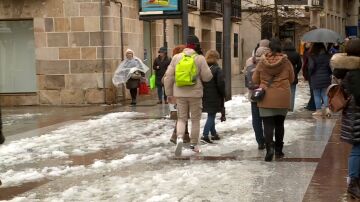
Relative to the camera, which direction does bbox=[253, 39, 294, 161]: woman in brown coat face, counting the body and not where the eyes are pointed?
away from the camera

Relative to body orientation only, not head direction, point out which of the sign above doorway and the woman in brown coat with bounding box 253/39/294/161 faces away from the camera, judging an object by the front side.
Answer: the woman in brown coat

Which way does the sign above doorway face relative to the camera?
toward the camera

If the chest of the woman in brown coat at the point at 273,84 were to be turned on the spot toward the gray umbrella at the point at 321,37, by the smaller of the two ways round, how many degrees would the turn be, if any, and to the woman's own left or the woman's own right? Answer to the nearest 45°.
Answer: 0° — they already face it

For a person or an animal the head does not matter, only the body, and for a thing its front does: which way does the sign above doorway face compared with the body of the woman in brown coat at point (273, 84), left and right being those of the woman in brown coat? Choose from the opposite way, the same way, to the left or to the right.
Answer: the opposite way

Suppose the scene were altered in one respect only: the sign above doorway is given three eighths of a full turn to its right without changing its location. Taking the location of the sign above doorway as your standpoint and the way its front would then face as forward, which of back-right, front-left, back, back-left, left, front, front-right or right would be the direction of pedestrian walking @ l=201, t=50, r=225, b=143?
back-left

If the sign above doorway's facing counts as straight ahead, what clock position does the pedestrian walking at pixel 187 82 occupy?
The pedestrian walking is roughly at 12 o'clock from the sign above doorway.

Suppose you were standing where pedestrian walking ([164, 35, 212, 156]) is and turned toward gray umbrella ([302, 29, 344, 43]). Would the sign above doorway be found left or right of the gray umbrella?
left

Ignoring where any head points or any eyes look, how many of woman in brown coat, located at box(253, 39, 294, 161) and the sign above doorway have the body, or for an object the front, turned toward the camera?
1

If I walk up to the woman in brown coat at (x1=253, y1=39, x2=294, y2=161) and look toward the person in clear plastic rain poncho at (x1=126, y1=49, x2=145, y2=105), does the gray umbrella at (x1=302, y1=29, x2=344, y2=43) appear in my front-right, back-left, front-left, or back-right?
front-right

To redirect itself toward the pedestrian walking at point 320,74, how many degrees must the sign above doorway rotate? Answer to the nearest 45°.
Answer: approximately 45° to its left

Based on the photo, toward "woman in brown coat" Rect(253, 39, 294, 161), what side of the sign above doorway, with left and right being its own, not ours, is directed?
front

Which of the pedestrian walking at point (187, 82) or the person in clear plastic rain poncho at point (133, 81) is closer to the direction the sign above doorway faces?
the pedestrian walking

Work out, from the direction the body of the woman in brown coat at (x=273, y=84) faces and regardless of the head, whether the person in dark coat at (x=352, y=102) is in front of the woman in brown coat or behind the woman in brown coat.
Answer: behind

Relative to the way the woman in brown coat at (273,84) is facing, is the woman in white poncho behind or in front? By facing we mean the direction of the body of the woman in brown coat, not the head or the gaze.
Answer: in front

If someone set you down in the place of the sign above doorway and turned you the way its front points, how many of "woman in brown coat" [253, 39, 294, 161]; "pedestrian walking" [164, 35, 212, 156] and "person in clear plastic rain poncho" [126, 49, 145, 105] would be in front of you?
2

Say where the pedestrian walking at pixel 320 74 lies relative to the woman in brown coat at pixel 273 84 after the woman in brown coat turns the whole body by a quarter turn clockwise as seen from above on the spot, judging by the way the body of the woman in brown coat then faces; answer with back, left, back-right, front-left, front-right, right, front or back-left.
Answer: left
